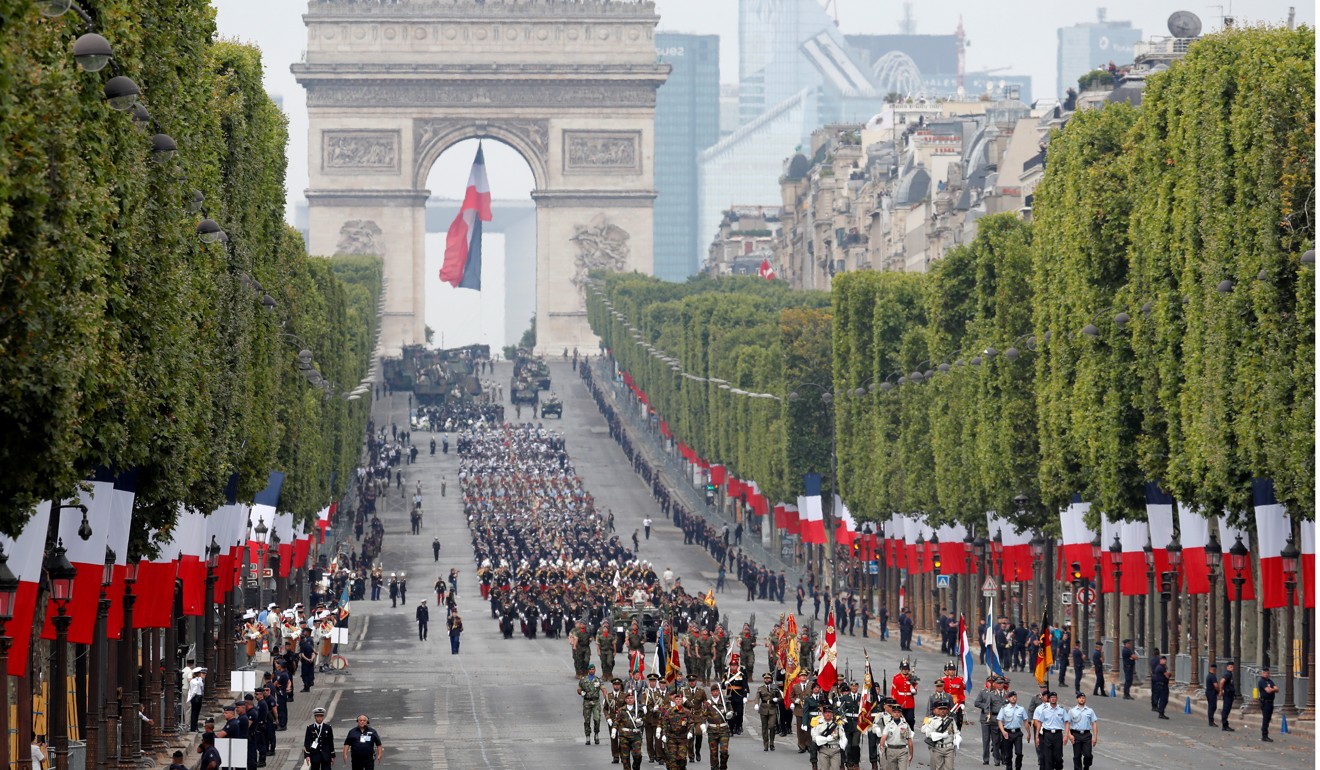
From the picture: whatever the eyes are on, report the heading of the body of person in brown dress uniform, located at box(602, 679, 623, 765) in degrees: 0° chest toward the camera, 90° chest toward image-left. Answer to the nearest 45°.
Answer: approximately 0°

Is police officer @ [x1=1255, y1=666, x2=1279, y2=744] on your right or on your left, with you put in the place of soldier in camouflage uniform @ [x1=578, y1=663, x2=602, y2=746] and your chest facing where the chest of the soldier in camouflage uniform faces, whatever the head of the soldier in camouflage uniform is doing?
on your left

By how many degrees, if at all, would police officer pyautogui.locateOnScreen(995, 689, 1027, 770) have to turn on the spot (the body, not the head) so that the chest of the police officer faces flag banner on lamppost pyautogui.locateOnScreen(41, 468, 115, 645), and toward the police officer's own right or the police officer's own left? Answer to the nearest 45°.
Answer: approximately 45° to the police officer's own right

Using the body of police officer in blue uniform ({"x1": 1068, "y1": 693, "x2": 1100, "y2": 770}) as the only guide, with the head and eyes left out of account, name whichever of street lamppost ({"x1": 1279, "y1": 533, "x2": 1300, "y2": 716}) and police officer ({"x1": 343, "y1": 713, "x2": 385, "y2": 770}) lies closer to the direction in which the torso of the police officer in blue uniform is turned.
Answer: the police officer

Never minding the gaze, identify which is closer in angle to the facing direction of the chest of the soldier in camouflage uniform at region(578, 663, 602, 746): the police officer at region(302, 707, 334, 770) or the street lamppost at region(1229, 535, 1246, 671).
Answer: the police officer

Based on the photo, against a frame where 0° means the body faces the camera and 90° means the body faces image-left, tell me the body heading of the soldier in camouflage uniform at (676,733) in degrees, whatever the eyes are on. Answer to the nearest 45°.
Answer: approximately 0°
